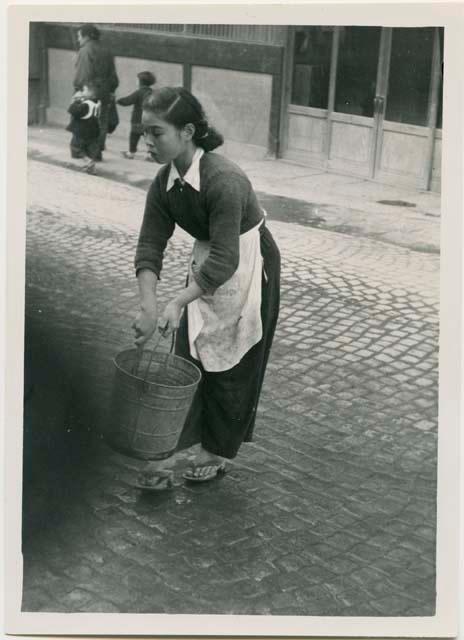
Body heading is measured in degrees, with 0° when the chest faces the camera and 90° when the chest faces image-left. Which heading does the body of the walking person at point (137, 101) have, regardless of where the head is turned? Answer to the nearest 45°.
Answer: approximately 90°

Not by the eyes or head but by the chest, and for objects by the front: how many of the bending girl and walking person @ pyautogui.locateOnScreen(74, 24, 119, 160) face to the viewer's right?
0

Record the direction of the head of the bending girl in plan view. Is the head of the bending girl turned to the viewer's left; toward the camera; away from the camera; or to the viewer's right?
to the viewer's left

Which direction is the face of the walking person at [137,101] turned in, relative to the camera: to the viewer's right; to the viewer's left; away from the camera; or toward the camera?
to the viewer's left

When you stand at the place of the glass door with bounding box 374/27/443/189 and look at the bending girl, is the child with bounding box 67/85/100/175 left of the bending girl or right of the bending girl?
right

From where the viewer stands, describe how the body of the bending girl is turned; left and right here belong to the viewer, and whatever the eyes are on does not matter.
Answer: facing the viewer and to the left of the viewer

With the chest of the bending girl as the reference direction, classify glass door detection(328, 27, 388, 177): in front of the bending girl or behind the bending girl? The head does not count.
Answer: behind

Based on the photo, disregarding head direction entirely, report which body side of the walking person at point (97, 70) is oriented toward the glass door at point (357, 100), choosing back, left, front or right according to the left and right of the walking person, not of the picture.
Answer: right

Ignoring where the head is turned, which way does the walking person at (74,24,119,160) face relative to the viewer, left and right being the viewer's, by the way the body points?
facing away from the viewer and to the left of the viewer
